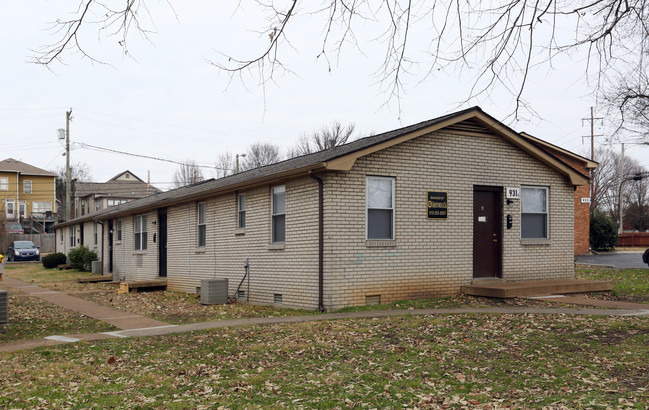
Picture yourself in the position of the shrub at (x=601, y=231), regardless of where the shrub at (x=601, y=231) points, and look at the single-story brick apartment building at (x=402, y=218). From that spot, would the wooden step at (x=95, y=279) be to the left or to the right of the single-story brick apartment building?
right

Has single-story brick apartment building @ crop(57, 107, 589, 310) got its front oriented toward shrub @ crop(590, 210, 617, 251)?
no

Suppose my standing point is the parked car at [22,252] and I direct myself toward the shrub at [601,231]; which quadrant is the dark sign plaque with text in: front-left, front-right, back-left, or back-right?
front-right

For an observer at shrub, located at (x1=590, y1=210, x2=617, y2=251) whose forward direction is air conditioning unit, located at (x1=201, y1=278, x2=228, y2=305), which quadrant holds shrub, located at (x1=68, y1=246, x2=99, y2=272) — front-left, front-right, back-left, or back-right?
front-right

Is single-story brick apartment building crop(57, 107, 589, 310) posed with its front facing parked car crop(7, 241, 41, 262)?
no

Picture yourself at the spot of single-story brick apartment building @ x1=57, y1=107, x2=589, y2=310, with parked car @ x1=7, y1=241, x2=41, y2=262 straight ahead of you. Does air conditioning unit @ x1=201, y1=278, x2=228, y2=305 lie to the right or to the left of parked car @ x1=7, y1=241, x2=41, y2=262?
left
